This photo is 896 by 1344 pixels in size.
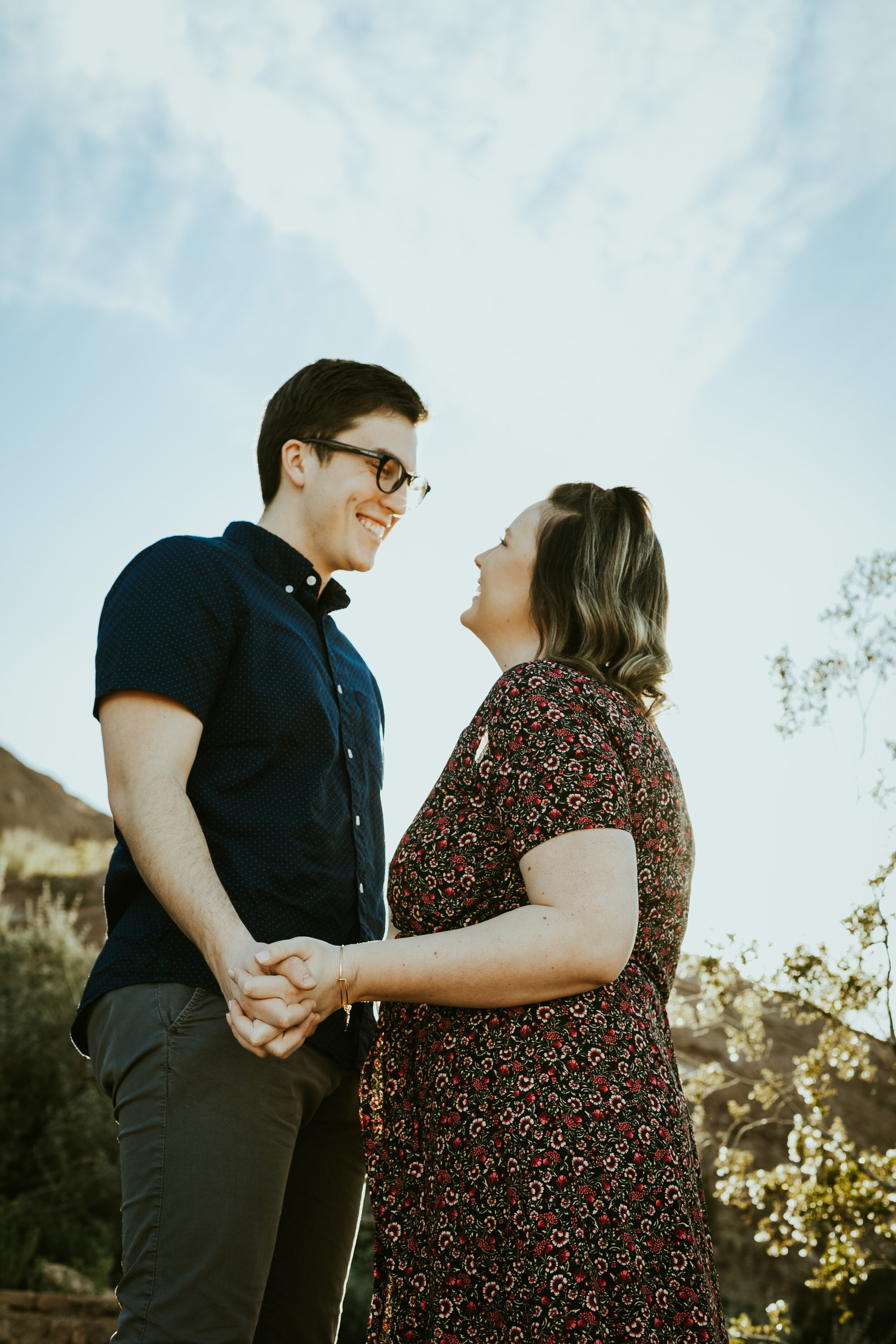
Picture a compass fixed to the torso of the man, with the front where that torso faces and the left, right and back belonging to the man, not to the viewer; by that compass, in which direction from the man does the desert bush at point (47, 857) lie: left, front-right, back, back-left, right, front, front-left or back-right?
back-left

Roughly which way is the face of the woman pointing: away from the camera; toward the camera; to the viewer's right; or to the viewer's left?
to the viewer's left

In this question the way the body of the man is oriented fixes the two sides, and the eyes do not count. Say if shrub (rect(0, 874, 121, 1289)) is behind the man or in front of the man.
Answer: behind

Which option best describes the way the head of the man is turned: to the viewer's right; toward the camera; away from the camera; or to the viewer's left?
to the viewer's right

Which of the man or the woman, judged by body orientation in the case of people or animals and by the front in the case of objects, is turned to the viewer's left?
the woman

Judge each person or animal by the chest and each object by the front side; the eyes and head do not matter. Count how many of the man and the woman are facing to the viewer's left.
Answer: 1

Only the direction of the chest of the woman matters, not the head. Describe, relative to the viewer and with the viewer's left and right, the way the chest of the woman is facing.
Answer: facing to the left of the viewer

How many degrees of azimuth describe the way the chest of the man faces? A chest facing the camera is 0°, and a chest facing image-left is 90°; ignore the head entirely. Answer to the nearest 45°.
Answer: approximately 315°
